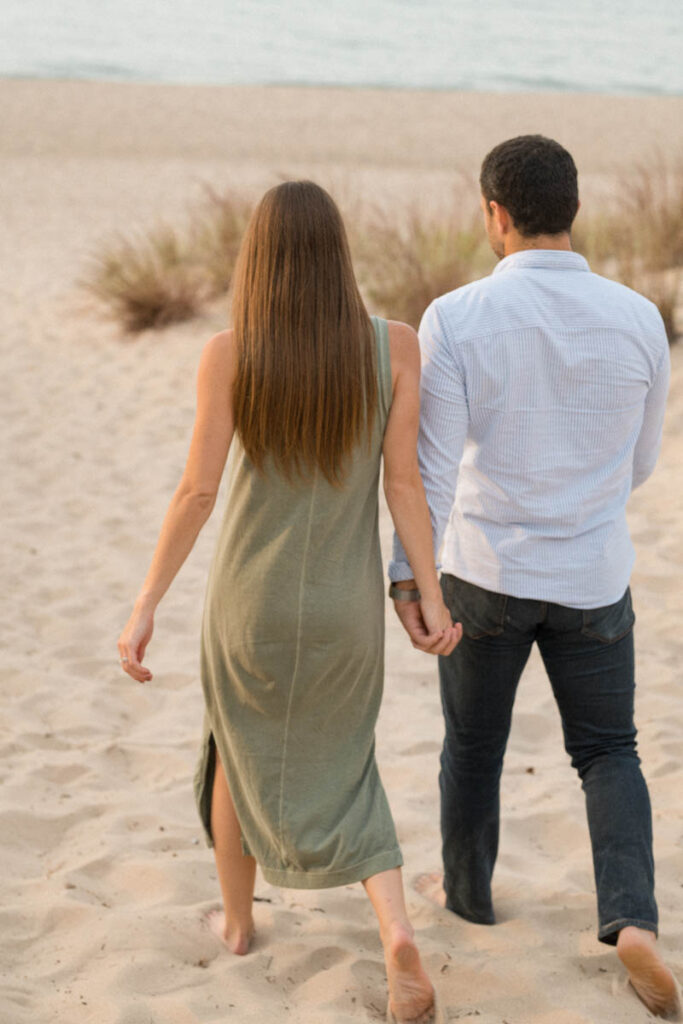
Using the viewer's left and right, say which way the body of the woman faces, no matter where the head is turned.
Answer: facing away from the viewer

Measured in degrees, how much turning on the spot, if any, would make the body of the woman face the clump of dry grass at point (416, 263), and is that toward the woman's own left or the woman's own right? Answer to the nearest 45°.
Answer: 0° — they already face it

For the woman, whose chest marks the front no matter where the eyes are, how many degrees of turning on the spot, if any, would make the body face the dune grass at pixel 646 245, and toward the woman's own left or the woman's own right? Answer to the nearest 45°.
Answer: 0° — they already face it

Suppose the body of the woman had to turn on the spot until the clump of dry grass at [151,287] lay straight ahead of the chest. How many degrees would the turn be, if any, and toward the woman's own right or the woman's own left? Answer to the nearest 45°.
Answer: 0° — they already face it

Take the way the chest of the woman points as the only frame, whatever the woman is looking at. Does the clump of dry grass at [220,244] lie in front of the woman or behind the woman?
in front

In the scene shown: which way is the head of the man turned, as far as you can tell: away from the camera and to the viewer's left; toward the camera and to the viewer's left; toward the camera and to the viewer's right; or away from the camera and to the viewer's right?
away from the camera and to the viewer's left

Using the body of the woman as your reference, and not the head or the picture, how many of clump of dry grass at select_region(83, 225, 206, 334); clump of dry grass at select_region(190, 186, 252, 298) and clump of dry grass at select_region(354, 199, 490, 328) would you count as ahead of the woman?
3

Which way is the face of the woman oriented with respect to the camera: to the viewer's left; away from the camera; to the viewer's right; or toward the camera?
away from the camera
